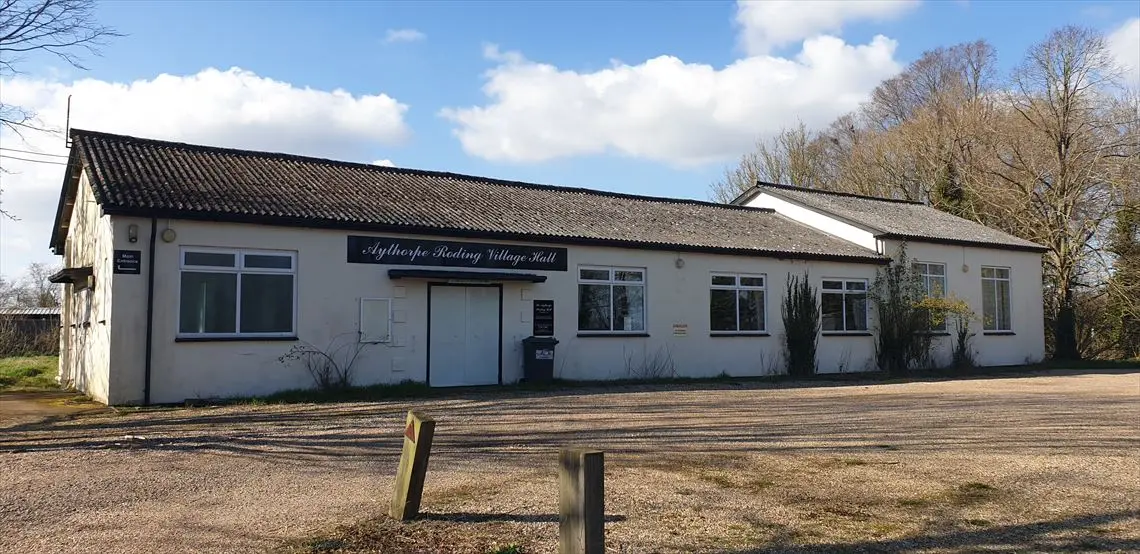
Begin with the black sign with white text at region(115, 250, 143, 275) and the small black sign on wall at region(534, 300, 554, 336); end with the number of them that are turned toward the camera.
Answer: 2

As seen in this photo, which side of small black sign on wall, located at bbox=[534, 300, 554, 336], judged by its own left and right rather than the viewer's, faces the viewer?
front

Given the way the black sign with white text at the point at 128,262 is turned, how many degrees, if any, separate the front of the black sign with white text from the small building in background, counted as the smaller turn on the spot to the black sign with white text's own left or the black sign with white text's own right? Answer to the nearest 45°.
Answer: approximately 180°

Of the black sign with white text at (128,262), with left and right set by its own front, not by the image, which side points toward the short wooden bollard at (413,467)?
front

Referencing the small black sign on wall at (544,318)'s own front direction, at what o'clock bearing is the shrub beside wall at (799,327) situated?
The shrub beside wall is roughly at 8 o'clock from the small black sign on wall.

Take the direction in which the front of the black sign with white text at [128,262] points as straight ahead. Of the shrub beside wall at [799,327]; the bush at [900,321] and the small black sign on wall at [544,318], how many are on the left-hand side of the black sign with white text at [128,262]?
3

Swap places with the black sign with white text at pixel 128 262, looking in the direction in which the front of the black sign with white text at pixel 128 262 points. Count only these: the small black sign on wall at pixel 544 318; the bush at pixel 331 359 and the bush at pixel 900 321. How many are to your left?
3

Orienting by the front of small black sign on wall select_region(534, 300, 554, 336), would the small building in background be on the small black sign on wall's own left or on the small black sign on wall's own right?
on the small black sign on wall's own right

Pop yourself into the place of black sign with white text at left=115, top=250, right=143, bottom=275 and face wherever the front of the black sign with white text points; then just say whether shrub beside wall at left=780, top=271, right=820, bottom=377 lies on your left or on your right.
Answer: on your left

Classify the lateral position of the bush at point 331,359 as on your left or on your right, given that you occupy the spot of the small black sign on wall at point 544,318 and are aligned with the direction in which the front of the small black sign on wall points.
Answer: on your right

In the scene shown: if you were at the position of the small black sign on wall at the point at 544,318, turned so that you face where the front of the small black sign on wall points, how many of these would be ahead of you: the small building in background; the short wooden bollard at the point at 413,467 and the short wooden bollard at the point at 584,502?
2

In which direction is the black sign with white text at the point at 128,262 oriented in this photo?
toward the camera

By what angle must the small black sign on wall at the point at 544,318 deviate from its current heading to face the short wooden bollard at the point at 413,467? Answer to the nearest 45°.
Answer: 0° — it already faces it

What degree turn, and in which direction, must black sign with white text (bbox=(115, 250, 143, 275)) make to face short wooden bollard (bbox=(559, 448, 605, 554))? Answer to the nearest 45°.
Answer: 0° — it already faces it
